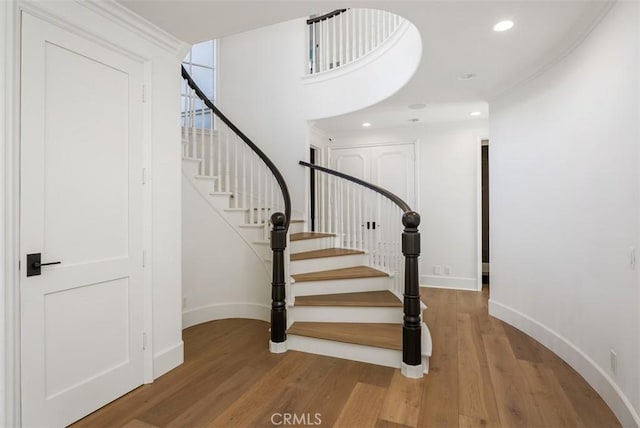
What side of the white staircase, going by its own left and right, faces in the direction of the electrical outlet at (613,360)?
left

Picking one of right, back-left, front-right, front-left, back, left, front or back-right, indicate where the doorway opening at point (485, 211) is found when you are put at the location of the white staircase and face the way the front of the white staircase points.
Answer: back-left

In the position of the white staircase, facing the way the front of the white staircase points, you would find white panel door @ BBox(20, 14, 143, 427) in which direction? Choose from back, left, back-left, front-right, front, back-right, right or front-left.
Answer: front-right

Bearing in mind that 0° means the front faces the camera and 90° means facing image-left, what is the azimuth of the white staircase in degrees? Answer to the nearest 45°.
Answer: approximately 0°

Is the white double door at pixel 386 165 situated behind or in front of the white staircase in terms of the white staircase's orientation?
behind
